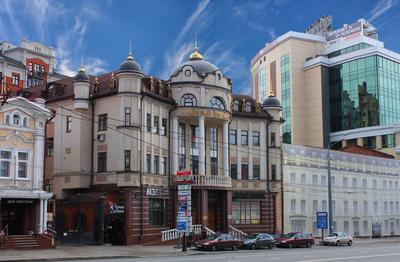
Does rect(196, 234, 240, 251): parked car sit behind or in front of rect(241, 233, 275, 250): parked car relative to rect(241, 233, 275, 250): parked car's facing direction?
in front

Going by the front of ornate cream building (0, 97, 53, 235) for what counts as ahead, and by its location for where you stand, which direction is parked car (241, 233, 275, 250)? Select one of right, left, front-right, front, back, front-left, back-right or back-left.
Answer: left

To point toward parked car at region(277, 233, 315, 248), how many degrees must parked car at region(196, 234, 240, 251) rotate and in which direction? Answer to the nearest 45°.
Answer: approximately 180°

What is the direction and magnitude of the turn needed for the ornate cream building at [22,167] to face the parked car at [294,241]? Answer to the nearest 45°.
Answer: approximately 90° to its left

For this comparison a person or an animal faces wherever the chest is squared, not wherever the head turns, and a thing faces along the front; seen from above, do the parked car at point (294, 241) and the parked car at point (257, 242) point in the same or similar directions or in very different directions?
same or similar directions

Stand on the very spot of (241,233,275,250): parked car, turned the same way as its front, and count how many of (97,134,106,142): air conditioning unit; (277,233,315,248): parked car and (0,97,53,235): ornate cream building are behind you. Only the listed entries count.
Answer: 1

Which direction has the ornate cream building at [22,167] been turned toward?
toward the camera

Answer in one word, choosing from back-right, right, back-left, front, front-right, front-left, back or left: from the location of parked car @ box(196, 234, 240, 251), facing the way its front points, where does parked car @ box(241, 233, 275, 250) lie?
back

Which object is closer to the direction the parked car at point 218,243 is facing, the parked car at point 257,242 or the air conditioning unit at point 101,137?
the air conditioning unit

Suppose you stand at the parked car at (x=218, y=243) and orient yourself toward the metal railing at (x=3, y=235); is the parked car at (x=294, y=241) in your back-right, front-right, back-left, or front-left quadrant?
back-right

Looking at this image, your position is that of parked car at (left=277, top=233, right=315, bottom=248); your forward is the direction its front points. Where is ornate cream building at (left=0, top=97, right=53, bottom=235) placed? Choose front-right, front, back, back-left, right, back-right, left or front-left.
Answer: front

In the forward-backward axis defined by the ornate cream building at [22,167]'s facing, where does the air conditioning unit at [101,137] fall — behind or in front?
behind

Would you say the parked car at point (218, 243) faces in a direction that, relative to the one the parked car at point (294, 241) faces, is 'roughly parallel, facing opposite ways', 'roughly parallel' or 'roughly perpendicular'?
roughly parallel

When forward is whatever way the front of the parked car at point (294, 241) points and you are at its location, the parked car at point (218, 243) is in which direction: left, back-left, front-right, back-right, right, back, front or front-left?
front

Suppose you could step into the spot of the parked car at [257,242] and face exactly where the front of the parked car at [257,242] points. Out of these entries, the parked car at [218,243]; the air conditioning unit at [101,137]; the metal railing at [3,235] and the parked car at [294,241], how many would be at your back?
1

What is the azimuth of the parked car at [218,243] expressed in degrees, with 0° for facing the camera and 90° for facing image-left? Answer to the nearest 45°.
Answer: approximately 45°

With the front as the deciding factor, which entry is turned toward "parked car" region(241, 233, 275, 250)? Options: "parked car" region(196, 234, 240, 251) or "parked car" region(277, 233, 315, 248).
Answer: "parked car" region(277, 233, 315, 248)

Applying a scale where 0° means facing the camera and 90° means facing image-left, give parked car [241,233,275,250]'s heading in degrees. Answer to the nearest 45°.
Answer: approximately 45°

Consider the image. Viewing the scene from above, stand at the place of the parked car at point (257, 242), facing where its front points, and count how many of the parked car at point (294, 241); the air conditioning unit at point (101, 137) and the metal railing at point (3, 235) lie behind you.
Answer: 1

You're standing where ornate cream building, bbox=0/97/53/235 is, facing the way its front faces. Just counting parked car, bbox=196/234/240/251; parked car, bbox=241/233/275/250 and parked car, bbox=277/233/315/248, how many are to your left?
3

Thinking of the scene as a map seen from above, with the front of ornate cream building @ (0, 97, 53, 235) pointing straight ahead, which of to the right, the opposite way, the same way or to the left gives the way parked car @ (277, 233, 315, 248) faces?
to the right
